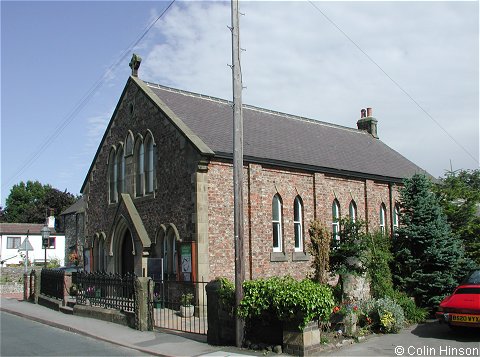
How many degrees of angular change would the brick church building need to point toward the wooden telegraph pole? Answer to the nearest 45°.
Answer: approximately 45° to its left

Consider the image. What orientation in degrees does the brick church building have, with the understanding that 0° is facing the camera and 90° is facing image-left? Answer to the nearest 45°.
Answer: approximately 45°

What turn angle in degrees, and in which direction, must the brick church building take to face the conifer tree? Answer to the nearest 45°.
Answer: approximately 90° to its left

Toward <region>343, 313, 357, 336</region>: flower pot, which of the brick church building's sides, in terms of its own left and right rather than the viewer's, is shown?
left

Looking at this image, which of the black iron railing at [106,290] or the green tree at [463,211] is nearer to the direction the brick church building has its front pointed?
the black iron railing

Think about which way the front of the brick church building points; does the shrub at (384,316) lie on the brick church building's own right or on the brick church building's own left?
on the brick church building's own left

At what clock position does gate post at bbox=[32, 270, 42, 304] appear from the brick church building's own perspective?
The gate post is roughly at 2 o'clock from the brick church building.

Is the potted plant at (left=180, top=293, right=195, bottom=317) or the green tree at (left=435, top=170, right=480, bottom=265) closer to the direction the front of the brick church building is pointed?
the potted plant
